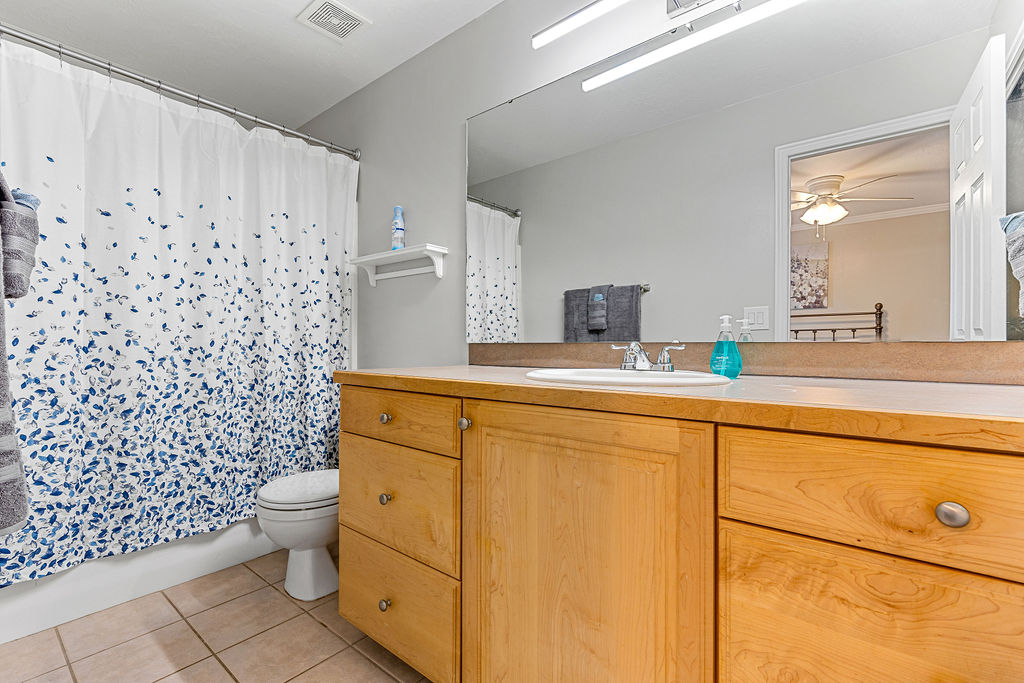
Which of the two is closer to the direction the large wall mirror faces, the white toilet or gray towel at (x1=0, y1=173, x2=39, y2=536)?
the gray towel

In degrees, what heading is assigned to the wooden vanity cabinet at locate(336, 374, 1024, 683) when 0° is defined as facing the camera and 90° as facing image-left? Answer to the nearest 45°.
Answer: approximately 45°

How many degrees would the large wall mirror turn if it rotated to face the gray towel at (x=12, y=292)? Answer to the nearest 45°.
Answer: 0° — it already faces it

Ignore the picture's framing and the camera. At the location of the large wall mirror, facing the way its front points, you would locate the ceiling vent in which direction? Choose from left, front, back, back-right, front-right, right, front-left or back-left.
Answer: front-right

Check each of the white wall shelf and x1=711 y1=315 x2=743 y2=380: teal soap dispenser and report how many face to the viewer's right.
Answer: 0

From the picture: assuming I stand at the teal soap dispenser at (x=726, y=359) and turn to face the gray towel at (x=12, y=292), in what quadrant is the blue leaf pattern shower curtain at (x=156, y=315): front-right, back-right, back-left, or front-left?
front-right

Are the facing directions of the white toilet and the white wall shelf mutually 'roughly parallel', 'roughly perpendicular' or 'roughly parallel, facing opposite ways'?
roughly parallel

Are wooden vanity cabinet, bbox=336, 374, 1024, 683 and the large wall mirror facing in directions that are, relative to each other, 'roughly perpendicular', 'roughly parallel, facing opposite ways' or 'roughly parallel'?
roughly parallel

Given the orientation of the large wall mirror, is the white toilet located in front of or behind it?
in front

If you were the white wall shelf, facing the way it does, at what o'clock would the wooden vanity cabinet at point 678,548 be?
The wooden vanity cabinet is roughly at 10 o'clock from the white wall shelf.

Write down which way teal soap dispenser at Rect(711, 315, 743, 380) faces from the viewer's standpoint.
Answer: facing the viewer and to the left of the viewer

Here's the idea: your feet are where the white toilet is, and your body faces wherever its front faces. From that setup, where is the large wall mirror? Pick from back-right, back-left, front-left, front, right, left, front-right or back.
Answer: left
